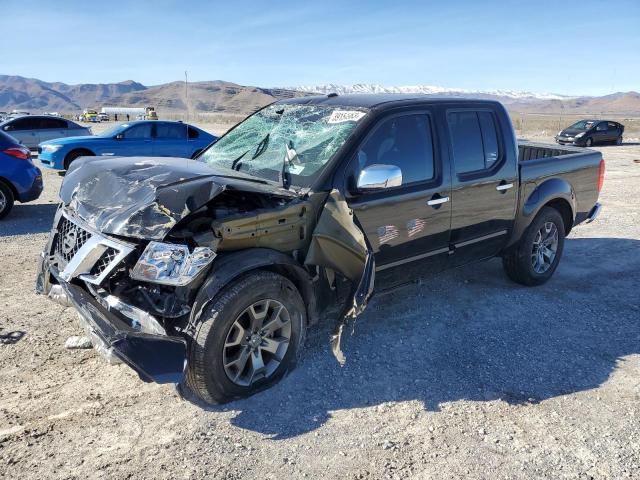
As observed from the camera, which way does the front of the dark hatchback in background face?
facing the viewer and to the left of the viewer

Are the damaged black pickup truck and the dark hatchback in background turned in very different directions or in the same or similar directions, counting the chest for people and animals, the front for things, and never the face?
same or similar directions

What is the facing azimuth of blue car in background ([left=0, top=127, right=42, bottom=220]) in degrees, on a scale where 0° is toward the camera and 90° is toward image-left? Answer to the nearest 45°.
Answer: approximately 90°

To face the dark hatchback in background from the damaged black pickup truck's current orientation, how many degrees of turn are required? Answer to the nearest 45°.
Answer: approximately 180°

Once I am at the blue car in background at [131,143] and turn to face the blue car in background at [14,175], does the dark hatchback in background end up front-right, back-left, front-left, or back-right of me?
back-left

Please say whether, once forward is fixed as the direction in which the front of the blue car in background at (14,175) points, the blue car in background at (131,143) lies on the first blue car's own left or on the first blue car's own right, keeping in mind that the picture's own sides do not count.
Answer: on the first blue car's own right

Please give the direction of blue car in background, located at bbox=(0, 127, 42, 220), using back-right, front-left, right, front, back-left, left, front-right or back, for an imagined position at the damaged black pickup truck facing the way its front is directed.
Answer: right
